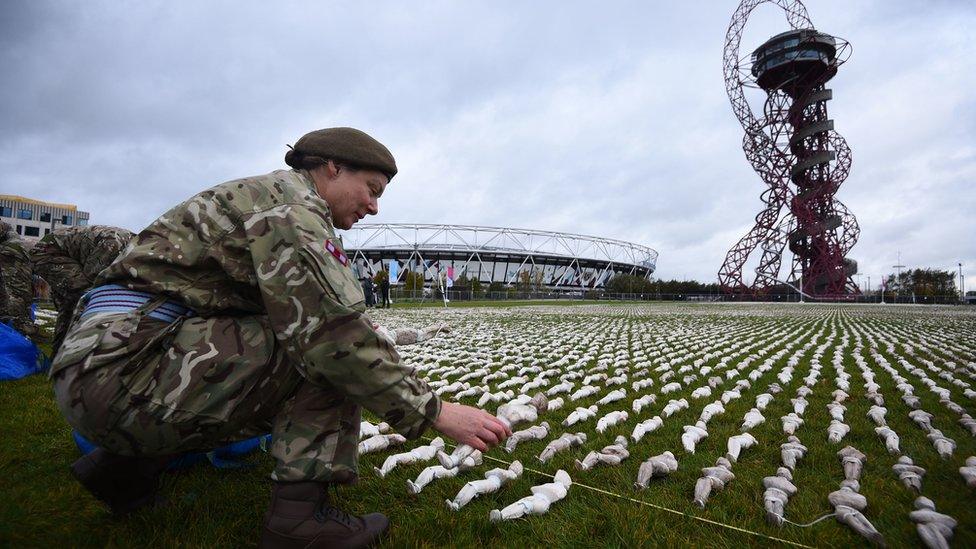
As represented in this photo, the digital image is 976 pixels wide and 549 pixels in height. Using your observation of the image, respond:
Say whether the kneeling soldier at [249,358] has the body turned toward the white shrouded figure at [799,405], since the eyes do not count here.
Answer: yes

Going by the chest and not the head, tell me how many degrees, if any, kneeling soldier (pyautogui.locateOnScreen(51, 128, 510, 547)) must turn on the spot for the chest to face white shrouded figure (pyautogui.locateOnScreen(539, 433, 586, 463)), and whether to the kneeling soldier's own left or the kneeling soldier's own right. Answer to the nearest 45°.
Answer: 0° — they already face it

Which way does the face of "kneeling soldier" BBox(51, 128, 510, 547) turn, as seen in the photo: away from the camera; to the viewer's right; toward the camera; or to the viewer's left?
to the viewer's right

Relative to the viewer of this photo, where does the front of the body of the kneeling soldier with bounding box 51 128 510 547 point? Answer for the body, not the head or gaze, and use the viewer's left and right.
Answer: facing to the right of the viewer

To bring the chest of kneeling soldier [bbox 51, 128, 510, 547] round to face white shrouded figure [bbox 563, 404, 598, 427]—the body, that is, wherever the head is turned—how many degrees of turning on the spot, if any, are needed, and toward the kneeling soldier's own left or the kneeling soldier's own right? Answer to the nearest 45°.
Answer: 0° — they already face it

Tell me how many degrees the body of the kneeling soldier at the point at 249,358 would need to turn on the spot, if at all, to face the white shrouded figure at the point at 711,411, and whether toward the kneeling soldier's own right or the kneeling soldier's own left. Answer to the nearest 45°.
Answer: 0° — they already face it

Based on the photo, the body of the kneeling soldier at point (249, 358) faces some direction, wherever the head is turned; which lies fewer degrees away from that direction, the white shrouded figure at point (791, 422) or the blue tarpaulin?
the white shrouded figure
